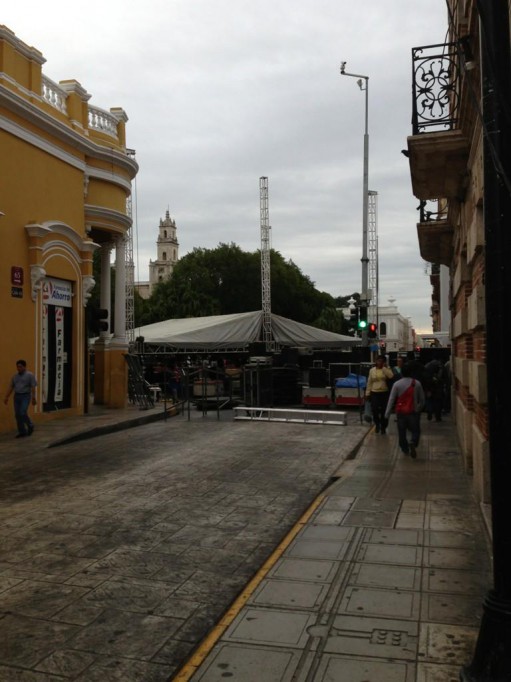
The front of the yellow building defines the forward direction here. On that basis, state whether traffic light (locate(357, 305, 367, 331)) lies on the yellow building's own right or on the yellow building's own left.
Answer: on the yellow building's own left

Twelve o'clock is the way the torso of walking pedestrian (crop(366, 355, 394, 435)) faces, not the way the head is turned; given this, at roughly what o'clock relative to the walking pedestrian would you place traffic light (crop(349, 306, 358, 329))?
The traffic light is roughly at 6 o'clock from the walking pedestrian.

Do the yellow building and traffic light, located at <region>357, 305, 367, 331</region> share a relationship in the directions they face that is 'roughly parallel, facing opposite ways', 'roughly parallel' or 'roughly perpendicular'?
roughly perpendicular

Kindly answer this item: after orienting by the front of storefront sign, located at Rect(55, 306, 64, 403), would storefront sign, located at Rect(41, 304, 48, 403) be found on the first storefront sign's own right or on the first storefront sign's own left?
on the first storefront sign's own right

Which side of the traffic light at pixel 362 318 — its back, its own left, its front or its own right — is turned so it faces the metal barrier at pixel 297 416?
front

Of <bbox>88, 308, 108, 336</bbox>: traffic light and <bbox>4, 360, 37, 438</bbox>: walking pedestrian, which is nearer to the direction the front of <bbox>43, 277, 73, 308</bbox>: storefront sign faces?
the walking pedestrian

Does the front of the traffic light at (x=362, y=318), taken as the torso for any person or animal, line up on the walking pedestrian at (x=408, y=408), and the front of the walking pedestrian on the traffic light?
yes

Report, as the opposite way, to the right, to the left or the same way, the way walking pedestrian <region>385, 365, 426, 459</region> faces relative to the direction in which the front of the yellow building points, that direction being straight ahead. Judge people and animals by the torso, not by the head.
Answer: to the left

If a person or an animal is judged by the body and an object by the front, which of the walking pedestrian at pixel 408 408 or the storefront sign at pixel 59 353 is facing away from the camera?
the walking pedestrian

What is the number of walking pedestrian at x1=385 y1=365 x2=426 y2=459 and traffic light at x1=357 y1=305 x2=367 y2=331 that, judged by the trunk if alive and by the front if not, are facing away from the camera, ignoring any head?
1

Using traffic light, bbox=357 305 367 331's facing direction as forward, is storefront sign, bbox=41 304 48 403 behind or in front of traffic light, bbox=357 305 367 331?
in front

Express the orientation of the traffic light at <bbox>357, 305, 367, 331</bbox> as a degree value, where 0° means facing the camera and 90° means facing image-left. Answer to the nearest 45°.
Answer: approximately 0°

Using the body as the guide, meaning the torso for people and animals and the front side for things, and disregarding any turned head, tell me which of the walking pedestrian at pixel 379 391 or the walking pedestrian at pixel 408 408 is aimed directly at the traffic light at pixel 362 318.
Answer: the walking pedestrian at pixel 408 408
